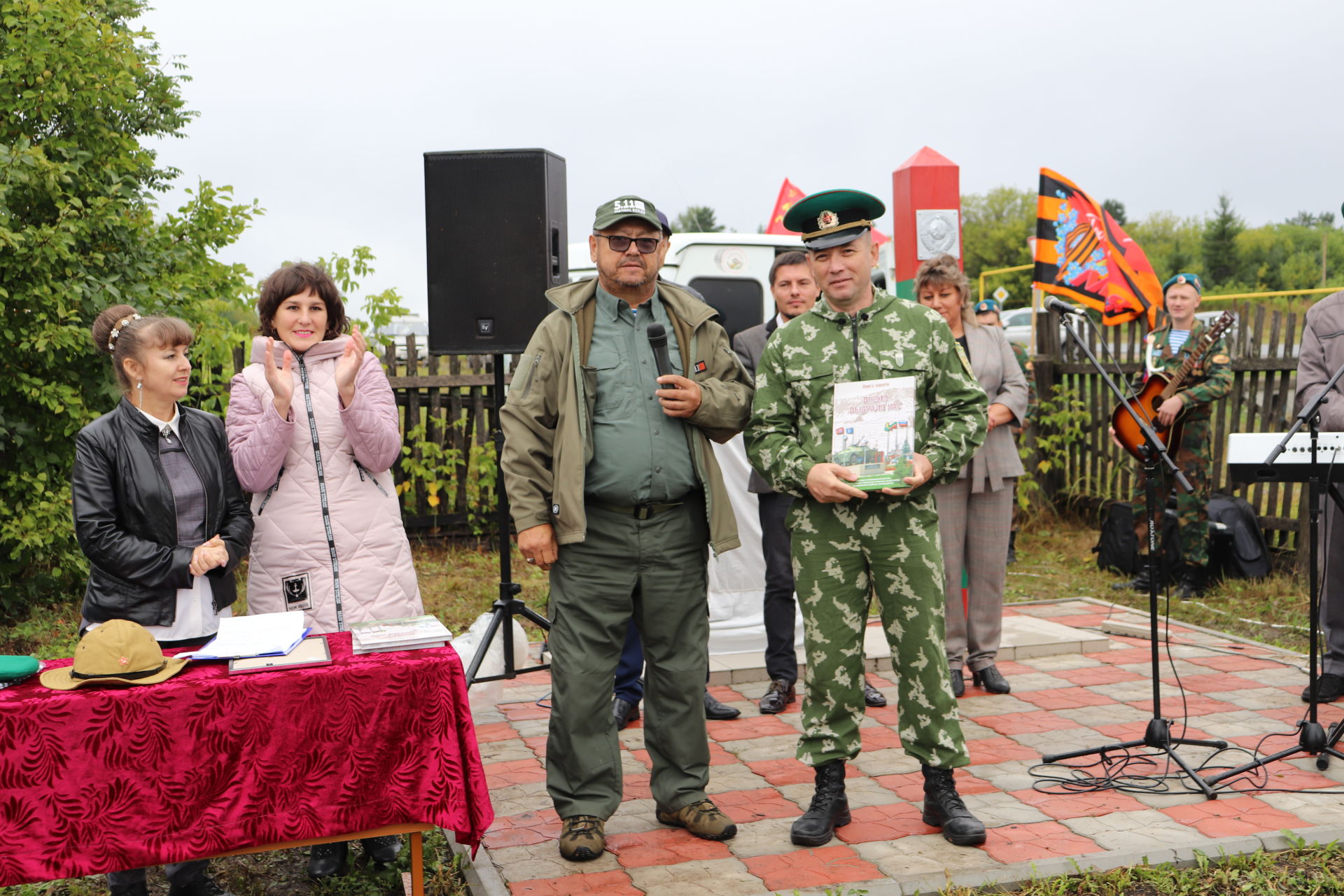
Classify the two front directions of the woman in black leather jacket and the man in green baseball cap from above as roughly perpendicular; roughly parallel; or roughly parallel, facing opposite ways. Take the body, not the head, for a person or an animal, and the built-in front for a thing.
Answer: roughly perpendicular

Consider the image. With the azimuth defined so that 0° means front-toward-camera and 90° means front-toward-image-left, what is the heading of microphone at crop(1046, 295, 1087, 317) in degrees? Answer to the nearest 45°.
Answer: approximately 90°

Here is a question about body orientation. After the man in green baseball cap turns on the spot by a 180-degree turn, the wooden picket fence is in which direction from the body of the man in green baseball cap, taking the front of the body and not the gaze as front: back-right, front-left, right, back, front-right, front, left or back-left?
front-right

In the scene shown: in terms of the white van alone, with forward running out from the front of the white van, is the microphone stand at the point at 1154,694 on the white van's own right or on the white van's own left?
on the white van's own left

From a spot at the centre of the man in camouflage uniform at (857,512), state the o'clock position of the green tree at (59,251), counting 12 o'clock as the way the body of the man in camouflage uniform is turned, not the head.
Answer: The green tree is roughly at 4 o'clock from the man in camouflage uniform.

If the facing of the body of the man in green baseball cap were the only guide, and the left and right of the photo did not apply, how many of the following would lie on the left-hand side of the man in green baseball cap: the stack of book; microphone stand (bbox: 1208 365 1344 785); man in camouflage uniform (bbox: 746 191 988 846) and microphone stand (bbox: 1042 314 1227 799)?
3

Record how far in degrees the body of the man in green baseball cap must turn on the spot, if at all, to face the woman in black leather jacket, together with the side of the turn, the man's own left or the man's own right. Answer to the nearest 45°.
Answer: approximately 90° to the man's own right

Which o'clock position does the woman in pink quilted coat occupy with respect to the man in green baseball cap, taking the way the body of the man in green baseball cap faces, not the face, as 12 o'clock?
The woman in pink quilted coat is roughly at 3 o'clock from the man in green baseball cap.
